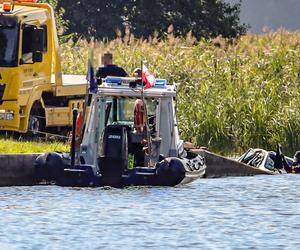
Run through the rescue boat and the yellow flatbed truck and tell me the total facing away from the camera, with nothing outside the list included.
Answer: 1

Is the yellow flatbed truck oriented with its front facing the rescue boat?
no

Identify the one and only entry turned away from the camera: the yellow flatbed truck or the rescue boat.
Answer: the rescue boat

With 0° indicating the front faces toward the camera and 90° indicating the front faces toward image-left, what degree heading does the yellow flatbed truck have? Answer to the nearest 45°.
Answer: approximately 45°

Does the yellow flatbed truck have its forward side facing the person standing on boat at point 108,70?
no

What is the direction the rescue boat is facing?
away from the camera
